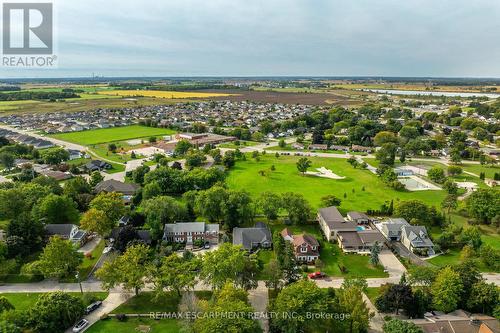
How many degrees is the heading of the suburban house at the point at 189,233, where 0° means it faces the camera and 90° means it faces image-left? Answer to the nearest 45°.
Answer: approximately 0°

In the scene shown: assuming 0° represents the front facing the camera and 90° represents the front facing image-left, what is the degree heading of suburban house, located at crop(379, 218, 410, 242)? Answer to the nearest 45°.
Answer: approximately 0°

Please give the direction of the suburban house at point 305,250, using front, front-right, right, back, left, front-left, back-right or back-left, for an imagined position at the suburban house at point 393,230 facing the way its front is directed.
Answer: front-right

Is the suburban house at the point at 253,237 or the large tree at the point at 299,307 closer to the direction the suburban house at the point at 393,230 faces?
the large tree

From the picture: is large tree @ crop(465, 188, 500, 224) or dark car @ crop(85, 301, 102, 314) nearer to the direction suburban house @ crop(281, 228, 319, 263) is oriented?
the dark car

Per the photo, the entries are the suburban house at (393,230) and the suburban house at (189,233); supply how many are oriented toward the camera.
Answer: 2
